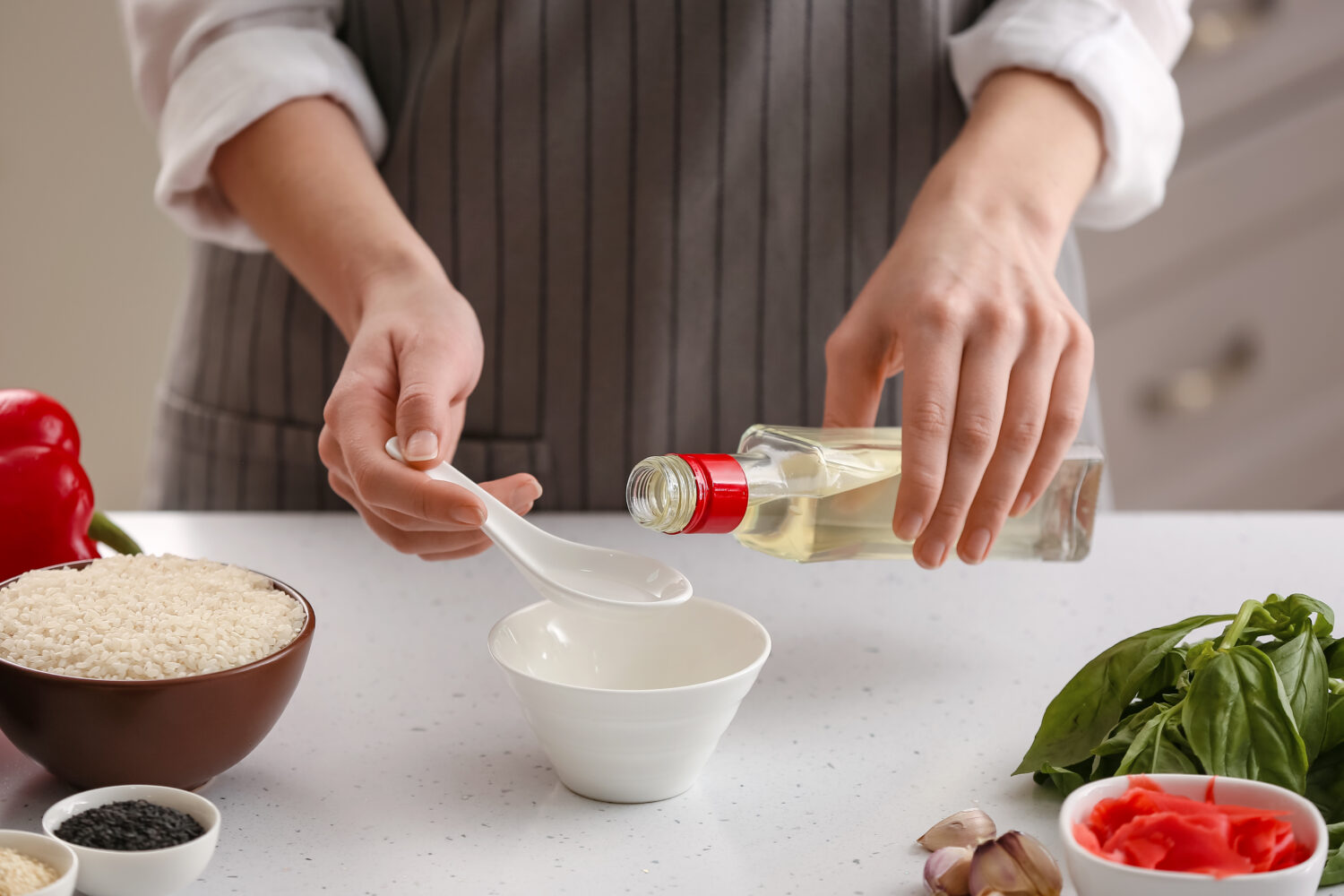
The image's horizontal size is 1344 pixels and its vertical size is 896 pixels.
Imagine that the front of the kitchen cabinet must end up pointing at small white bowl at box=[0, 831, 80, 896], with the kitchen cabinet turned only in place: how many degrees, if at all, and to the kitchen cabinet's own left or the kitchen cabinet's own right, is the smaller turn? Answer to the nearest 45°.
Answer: approximately 45° to the kitchen cabinet's own right

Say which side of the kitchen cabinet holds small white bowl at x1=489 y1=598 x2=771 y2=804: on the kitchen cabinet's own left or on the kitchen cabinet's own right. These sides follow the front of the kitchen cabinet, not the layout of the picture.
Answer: on the kitchen cabinet's own right

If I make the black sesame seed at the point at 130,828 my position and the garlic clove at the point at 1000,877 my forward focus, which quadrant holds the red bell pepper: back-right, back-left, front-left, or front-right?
back-left

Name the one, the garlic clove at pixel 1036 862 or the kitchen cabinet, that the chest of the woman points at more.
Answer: the garlic clove

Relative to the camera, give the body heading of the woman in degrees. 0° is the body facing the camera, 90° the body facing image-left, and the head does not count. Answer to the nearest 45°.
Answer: approximately 0°

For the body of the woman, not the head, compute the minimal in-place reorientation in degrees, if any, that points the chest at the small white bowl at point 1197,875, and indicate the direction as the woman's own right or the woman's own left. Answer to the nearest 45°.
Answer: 0° — they already face it

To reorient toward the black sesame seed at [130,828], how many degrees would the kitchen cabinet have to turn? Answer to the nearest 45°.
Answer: approximately 45° to its right

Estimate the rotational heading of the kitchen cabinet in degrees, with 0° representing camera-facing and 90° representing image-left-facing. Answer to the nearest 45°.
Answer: approximately 315°

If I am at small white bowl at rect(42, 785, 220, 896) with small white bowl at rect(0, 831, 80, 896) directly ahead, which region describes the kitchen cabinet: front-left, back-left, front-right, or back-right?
back-right
